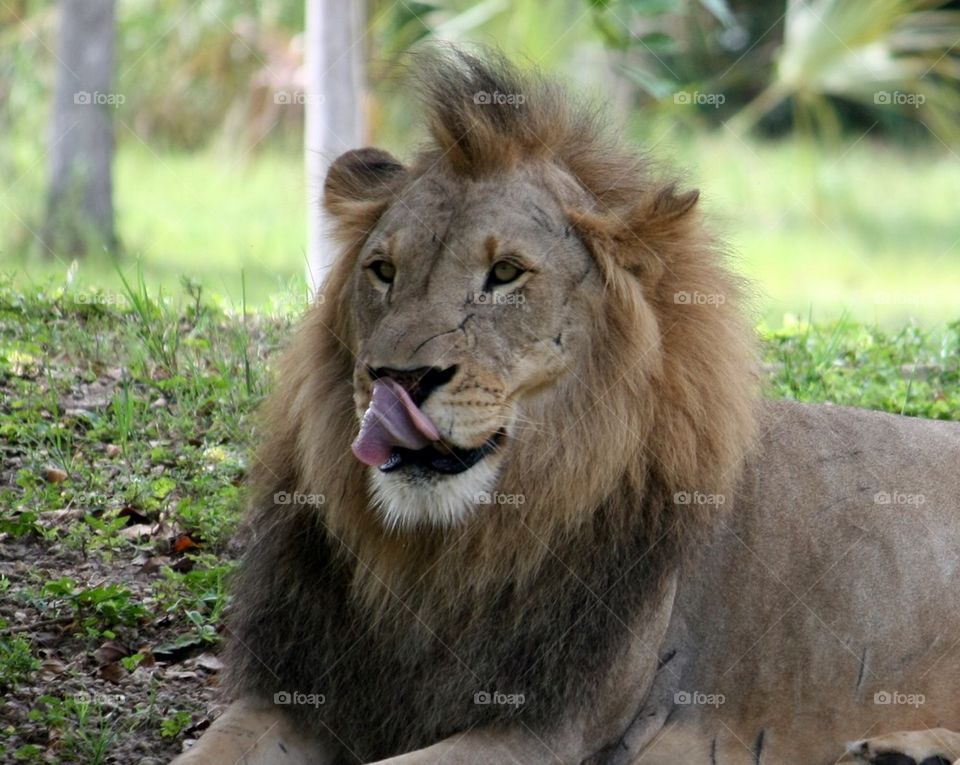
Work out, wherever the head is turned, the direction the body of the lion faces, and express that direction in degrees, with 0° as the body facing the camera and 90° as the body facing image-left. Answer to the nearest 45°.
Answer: approximately 45°

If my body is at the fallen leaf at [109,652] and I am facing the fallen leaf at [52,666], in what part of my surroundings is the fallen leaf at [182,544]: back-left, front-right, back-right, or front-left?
back-right

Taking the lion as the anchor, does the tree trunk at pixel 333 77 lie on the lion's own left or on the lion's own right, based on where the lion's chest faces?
on the lion's own right

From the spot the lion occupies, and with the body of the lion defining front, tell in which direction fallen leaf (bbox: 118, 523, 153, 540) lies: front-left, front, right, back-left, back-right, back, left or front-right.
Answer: right

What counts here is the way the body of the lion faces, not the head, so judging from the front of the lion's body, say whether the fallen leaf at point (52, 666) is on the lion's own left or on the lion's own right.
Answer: on the lion's own right

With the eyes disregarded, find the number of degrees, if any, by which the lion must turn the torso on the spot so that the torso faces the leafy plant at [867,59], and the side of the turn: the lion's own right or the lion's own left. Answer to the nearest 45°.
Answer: approximately 135° to the lion's own right

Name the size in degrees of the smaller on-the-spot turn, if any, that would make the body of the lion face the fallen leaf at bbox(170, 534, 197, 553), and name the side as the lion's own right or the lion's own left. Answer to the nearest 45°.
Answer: approximately 90° to the lion's own right
